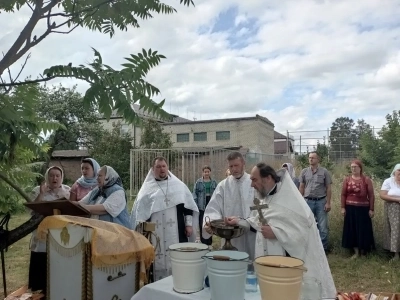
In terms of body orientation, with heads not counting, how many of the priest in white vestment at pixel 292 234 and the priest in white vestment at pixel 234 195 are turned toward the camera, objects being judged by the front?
1

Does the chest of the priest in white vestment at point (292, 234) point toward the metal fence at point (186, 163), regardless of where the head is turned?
no

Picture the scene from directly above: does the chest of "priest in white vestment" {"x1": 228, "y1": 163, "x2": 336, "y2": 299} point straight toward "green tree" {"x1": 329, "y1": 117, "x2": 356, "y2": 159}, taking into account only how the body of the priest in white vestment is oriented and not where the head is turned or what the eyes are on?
no

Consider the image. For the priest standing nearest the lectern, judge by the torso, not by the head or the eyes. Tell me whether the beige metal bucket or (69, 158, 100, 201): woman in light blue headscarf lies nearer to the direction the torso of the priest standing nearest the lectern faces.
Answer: the beige metal bucket

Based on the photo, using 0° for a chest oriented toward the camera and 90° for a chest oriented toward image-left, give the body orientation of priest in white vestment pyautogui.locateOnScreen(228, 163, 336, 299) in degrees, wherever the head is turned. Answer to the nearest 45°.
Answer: approximately 90°

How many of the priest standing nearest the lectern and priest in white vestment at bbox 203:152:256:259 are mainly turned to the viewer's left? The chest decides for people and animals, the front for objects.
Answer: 0

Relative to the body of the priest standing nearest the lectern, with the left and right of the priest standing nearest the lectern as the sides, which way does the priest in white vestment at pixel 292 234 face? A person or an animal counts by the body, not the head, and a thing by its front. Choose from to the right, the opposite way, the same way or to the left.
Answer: to the right

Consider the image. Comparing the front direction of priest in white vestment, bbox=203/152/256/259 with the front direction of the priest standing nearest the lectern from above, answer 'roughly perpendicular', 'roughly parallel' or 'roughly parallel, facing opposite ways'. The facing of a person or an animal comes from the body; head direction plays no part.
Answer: roughly parallel

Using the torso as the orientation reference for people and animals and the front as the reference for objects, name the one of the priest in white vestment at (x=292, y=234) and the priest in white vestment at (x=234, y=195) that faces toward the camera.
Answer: the priest in white vestment at (x=234, y=195)

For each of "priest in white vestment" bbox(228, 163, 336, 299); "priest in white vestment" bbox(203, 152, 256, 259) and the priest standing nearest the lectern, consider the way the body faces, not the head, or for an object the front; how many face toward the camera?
2

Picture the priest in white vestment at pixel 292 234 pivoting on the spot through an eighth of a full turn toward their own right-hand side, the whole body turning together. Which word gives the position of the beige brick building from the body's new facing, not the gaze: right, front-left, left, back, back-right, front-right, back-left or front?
front-right

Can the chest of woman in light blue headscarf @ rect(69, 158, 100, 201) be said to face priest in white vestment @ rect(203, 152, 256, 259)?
no

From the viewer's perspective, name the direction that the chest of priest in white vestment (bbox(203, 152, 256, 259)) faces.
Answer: toward the camera

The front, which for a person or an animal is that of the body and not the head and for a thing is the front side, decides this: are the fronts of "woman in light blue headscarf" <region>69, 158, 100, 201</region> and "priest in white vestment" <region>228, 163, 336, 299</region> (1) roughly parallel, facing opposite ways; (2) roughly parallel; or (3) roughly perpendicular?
roughly perpendicular

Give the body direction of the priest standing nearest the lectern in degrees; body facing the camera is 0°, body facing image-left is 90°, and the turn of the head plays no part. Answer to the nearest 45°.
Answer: approximately 0°

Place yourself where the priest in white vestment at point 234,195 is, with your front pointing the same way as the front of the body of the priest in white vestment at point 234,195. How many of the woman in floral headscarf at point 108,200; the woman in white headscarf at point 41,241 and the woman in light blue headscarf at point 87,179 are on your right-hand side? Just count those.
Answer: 3

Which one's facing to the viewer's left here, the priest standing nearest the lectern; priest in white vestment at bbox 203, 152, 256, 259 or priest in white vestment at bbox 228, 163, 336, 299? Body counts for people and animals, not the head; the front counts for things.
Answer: priest in white vestment at bbox 228, 163, 336, 299

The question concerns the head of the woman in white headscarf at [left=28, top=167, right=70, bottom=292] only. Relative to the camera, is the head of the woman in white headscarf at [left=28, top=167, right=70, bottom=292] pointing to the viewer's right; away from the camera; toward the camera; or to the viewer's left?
toward the camera
